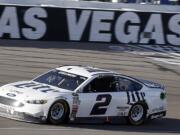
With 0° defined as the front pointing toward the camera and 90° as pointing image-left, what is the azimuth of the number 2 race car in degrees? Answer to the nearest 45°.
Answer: approximately 45°
